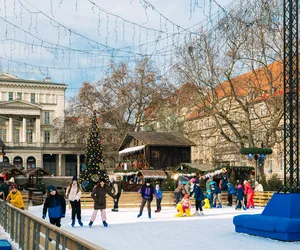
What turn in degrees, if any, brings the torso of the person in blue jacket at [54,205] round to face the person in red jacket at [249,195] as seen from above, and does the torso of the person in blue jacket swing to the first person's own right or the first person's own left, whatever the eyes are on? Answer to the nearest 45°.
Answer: approximately 135° to the first person's own left

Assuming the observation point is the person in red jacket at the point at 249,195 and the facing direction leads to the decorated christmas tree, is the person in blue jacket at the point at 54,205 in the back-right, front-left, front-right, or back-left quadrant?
back-left

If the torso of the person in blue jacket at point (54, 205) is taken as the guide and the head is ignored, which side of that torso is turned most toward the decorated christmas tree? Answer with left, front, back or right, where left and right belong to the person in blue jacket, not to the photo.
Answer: back

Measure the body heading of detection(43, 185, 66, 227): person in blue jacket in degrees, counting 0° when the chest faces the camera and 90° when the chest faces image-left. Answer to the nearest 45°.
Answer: approximately 0°

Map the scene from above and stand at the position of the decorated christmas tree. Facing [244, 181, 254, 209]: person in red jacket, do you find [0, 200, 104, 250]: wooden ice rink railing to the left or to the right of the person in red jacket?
right
